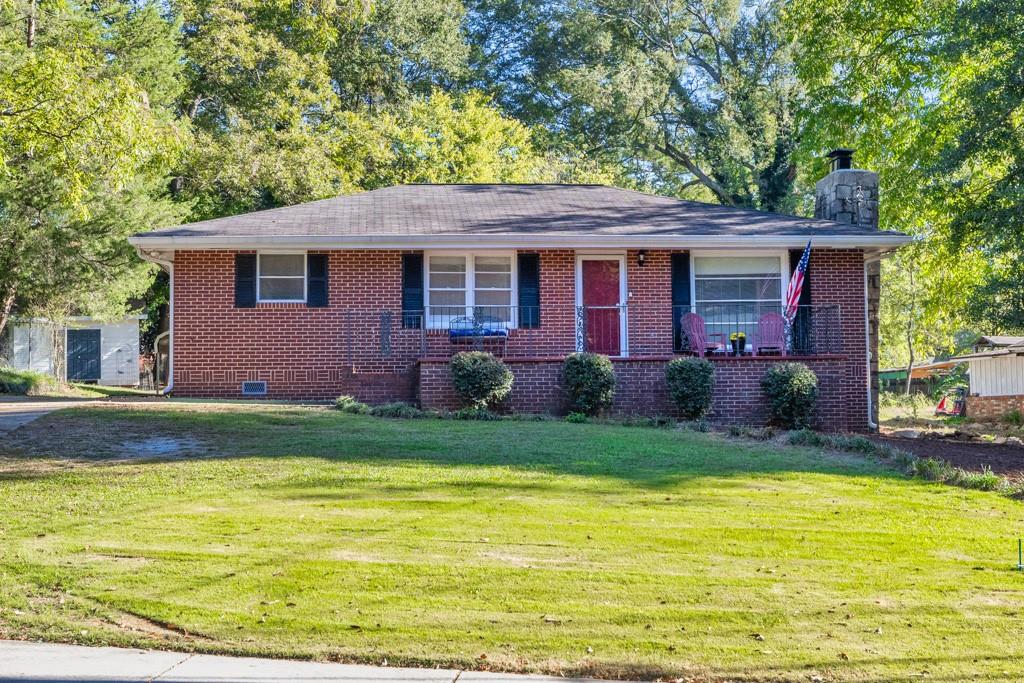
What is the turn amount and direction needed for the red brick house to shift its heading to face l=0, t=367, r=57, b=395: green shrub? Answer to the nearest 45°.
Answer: approximately 90° to its right

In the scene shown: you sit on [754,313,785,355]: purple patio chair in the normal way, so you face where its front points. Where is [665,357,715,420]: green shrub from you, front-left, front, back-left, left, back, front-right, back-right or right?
front-right

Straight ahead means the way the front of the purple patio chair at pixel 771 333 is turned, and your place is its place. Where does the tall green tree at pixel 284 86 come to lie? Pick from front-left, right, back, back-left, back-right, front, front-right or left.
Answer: back-right

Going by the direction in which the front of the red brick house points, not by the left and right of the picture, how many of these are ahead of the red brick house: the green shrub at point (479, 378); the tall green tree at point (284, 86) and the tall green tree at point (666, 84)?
1

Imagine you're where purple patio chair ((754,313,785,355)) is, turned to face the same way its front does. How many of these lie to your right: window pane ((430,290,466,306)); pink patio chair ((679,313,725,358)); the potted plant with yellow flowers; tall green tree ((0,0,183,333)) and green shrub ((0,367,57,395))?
5

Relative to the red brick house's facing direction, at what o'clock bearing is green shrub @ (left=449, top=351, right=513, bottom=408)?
The green shrub is roughly at 12 o'clock from the red brick house.

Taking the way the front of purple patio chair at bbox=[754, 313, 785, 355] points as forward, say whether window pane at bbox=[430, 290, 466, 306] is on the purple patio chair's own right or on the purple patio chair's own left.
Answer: on the purple patio chair's own right

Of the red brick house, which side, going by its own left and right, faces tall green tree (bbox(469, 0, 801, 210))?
back

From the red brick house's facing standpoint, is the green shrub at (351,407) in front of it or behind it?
in front

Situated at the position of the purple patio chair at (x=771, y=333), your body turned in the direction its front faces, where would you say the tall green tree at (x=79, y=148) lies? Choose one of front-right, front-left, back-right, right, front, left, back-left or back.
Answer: right

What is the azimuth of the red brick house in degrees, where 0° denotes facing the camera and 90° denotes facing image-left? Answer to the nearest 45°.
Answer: approximately 0°
